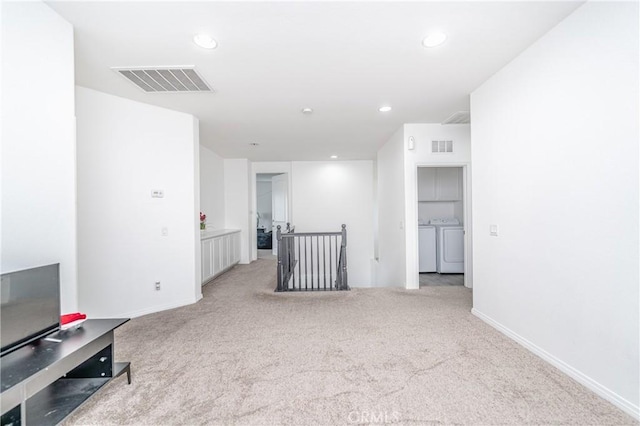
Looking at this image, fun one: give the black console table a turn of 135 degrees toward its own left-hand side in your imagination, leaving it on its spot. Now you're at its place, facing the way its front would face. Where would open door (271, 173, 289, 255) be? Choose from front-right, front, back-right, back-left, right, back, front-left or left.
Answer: front-right

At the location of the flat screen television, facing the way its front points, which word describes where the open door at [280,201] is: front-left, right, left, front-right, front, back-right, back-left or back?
left

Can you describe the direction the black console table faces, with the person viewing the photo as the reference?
facing the viewer and to the right of the viewer

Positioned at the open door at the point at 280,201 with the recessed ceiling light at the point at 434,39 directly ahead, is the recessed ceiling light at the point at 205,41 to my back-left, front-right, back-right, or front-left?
front-right

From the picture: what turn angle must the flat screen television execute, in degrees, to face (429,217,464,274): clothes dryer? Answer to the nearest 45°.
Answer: approximately 45° to its left

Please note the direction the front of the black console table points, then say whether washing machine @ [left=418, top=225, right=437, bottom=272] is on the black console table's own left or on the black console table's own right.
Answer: on the black console table's own left

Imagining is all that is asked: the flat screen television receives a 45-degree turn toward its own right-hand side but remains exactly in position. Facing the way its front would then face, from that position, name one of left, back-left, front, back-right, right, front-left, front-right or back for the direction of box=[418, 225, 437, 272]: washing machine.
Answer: left

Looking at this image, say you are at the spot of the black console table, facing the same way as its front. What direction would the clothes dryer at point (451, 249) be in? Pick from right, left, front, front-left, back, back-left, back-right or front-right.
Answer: front-left

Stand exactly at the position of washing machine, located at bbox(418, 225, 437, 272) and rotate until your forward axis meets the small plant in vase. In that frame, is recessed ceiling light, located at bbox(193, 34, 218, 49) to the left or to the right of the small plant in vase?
left

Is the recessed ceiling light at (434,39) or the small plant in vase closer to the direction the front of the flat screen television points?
the recessed ceiling light
